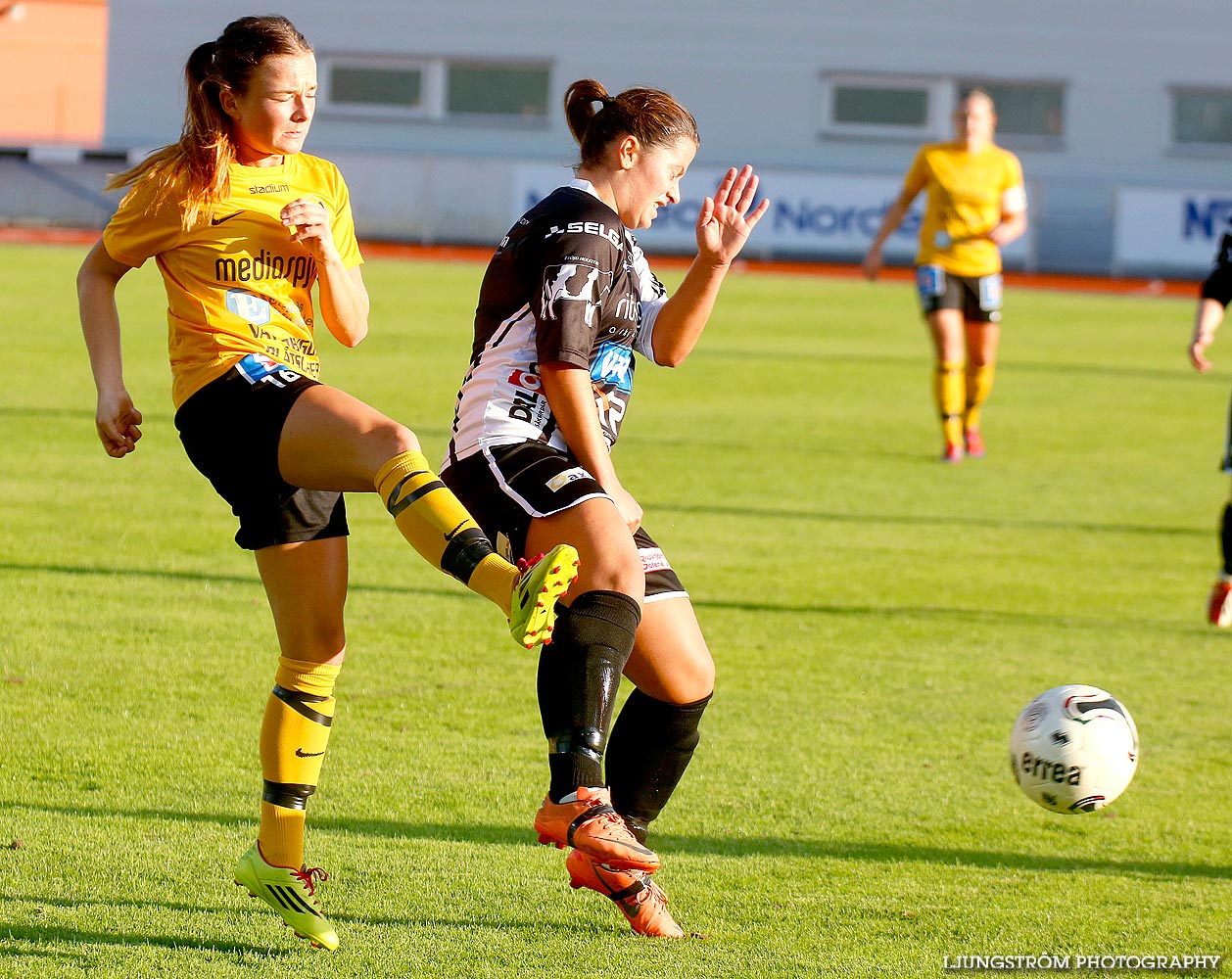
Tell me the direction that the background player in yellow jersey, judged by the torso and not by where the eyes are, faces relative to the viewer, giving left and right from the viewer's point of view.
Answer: facing the viewer

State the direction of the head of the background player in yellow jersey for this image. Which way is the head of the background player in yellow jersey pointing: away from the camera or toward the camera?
toward the camera

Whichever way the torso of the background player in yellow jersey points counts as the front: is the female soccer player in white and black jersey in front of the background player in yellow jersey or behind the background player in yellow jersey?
in front

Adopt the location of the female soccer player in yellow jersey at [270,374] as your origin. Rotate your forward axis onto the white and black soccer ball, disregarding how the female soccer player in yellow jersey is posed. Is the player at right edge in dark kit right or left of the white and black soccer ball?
left

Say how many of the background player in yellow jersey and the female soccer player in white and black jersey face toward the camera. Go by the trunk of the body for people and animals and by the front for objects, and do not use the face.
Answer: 1

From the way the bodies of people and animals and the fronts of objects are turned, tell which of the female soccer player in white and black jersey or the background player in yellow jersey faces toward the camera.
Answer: the background player in yellow jersey

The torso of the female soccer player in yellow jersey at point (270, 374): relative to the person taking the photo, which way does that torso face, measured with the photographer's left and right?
facing the viewer and to the right of the viewer

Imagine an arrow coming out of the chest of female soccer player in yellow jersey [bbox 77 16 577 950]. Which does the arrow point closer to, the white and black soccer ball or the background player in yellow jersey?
the white and black soccer ball

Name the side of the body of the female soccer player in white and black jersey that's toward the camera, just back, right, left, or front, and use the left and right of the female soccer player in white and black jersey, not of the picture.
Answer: right
